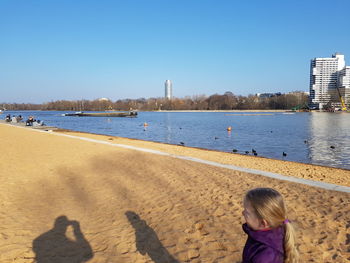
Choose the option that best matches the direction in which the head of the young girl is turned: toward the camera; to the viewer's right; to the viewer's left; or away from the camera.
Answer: to the viewer's left

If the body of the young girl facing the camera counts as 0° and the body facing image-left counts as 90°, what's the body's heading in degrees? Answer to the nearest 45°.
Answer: approximately 90°
